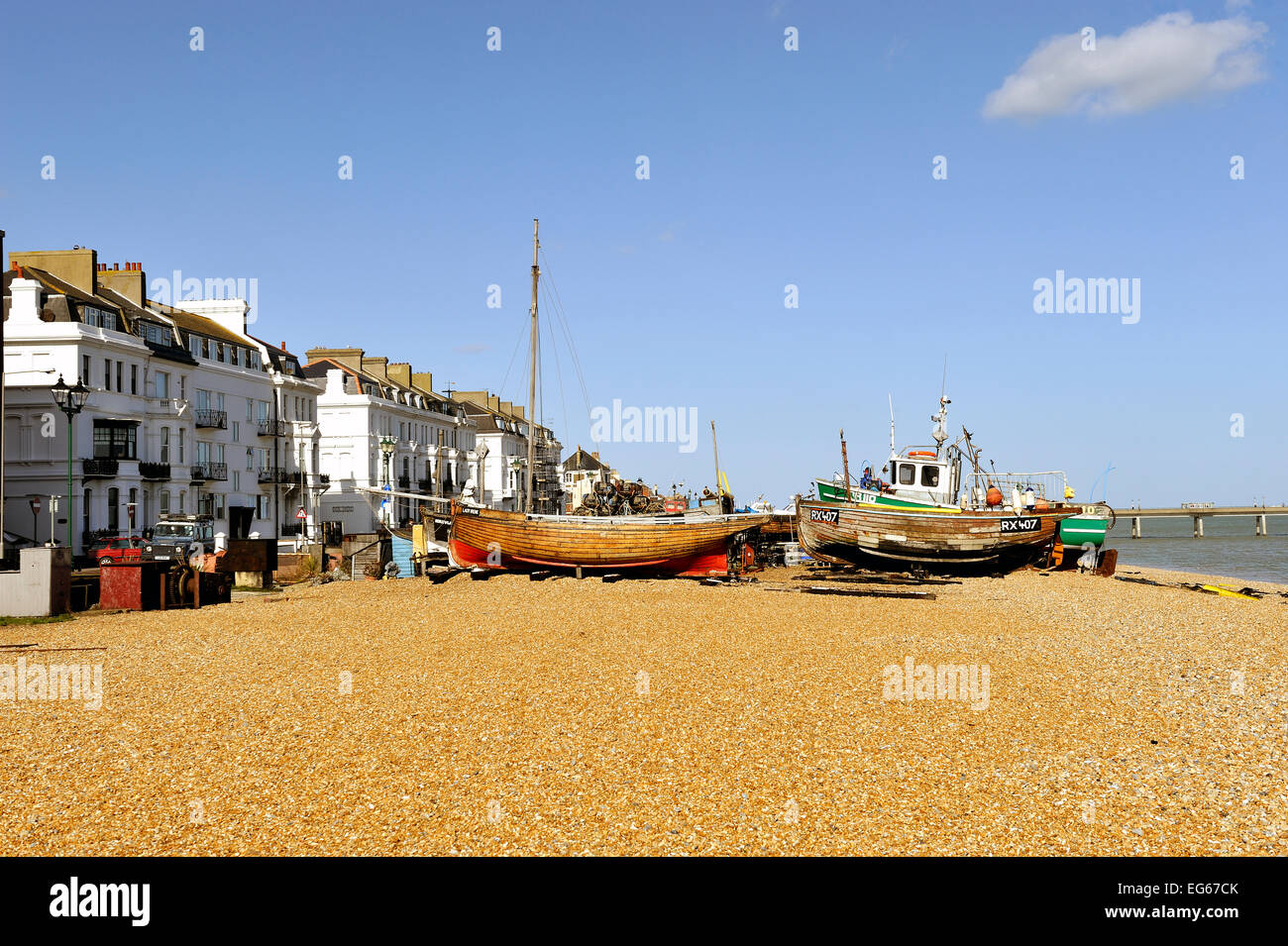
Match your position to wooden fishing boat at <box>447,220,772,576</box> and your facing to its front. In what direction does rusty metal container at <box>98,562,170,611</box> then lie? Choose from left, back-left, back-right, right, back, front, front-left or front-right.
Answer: front-left

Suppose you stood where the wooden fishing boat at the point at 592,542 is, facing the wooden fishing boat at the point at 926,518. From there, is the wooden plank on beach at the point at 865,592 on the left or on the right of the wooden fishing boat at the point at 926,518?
right

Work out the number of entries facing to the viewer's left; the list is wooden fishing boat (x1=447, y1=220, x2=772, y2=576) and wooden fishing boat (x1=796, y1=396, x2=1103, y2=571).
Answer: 2

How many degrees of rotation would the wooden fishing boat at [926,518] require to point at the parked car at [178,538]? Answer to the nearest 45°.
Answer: approximately 45° to its left

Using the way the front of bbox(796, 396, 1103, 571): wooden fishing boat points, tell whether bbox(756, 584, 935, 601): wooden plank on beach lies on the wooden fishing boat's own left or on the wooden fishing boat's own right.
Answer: on the wooden fishing boat's own left

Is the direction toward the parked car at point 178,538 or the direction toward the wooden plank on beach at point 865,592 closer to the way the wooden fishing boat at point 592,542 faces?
the parked car

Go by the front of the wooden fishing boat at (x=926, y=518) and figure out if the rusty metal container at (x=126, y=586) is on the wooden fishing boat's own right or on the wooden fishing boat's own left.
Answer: on the wooden fishing boat's own left

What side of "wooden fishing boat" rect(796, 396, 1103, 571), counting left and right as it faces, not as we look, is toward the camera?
left

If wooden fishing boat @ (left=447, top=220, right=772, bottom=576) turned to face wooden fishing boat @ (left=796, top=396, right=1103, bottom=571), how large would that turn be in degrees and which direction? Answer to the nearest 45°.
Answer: approximately 135° to its right

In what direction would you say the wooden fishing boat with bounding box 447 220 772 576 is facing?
to the viewer's left

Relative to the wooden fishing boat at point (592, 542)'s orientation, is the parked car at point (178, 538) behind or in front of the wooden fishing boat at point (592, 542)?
in front

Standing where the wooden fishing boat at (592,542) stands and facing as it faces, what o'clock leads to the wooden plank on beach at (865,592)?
The wooden plank on beach is roughly at 7 o'clock from the wooden fishing boat.

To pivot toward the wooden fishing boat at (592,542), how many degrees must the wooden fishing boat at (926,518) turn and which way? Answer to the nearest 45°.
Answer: approximately 45° to its left

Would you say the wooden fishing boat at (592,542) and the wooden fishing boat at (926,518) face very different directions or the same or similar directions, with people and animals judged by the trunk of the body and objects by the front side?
same or similar directions
